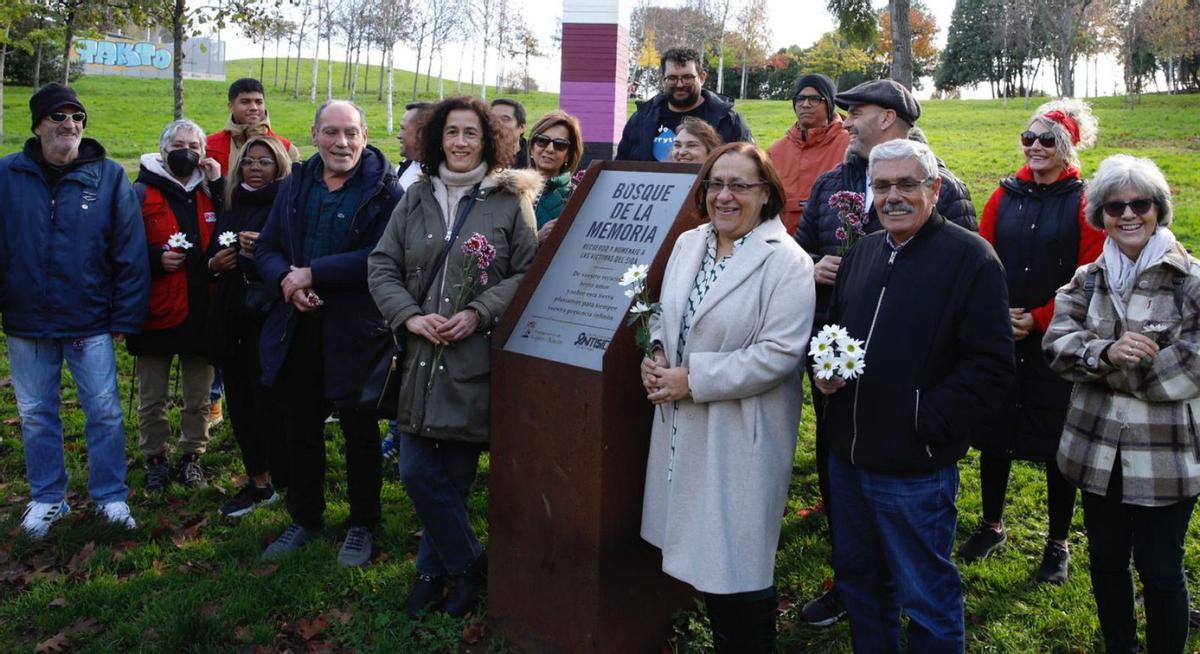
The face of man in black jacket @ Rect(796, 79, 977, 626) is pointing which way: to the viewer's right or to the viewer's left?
to the viewer's left

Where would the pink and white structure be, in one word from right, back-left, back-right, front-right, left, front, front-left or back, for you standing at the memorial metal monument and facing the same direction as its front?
back-right

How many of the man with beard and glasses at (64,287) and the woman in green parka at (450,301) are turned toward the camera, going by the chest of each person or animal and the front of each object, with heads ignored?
2

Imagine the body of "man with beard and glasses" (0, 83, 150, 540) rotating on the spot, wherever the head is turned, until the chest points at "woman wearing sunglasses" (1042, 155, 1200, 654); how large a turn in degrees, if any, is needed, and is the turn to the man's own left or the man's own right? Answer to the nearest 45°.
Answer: approximately 45° to the man's own left

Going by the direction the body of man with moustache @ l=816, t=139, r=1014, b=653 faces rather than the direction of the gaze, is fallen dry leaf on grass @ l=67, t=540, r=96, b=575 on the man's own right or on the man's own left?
on the man's own right

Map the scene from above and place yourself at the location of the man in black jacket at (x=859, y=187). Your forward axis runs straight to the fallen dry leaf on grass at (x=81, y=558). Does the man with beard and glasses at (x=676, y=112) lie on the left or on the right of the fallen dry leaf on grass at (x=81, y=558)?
right

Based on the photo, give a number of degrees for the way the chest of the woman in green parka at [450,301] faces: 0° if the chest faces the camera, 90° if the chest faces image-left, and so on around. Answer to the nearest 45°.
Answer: approximately 0°

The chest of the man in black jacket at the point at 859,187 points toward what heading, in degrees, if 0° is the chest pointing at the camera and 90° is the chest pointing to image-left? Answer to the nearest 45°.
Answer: approximately 45°
